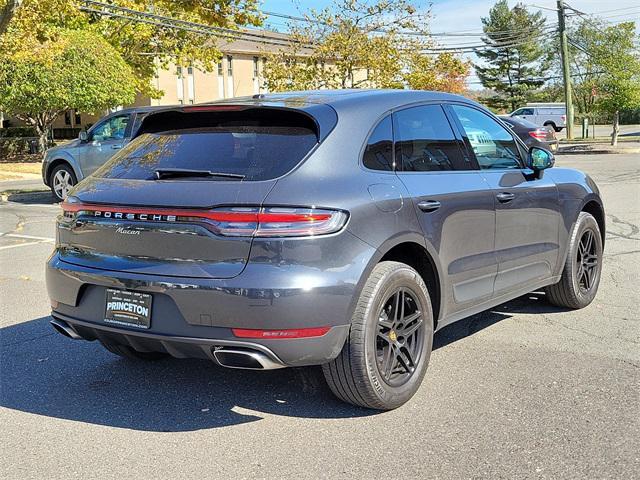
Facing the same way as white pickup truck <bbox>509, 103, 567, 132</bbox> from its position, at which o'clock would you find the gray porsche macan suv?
The gray porsche macan suv is roughly at 9 o'clock from the white pickup truck.

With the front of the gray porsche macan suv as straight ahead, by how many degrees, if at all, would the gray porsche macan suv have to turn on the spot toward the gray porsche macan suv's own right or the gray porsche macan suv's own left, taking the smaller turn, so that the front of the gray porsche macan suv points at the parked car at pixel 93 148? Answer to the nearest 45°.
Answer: approximately 45° to the gray porsche macan suv's own left

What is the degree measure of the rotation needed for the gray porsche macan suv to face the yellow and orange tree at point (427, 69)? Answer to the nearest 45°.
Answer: approximately 45° to its left

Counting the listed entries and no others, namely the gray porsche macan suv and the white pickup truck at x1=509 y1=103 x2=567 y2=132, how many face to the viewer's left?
1

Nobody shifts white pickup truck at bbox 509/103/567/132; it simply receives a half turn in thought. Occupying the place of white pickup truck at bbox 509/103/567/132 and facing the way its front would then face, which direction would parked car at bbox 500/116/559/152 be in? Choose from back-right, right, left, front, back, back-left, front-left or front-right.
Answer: right

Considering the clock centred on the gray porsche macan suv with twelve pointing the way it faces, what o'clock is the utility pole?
The utility pole is roughly at 11 o'clock from the gray porsche macan suv.

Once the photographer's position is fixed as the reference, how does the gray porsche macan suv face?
facing away from the viewer and to the right of the viewer

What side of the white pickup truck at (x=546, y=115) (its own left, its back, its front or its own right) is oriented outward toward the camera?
left

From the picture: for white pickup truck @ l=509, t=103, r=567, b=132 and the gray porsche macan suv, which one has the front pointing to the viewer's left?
the white pickup truck
